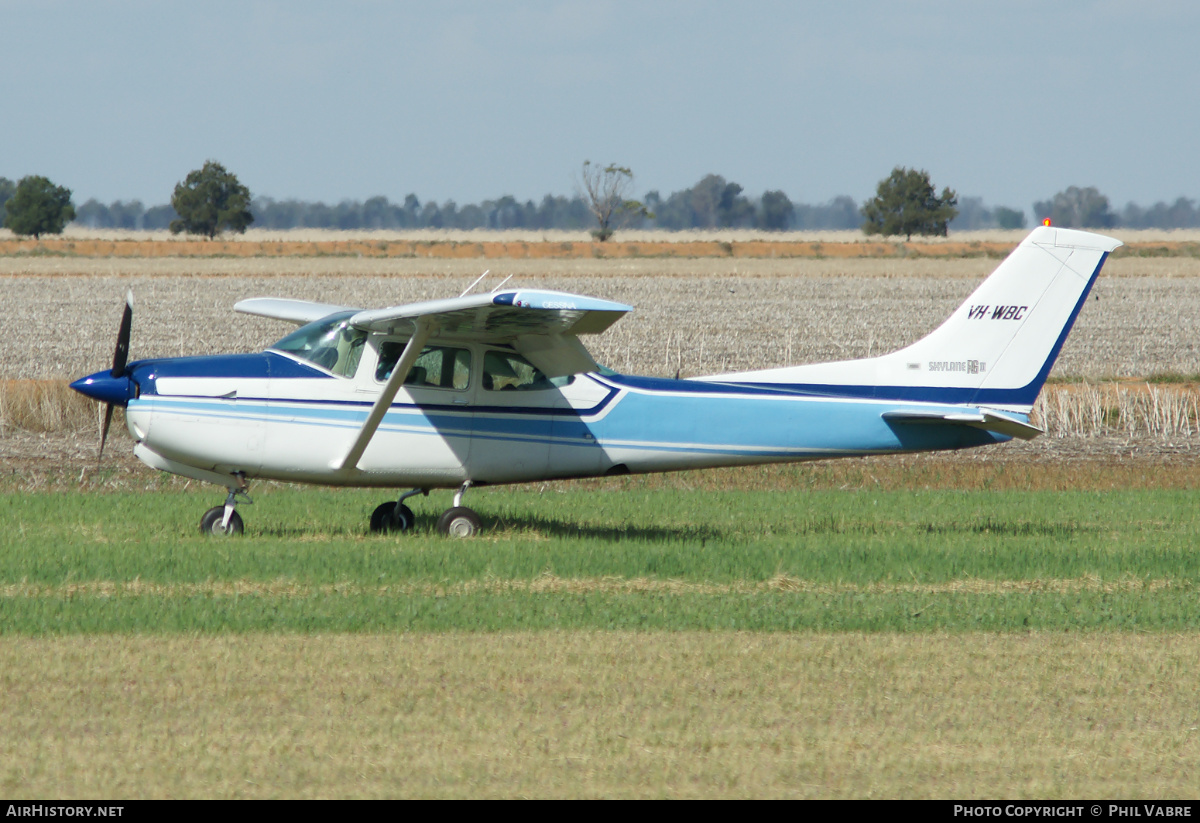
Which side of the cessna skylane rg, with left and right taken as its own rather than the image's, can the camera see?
left
